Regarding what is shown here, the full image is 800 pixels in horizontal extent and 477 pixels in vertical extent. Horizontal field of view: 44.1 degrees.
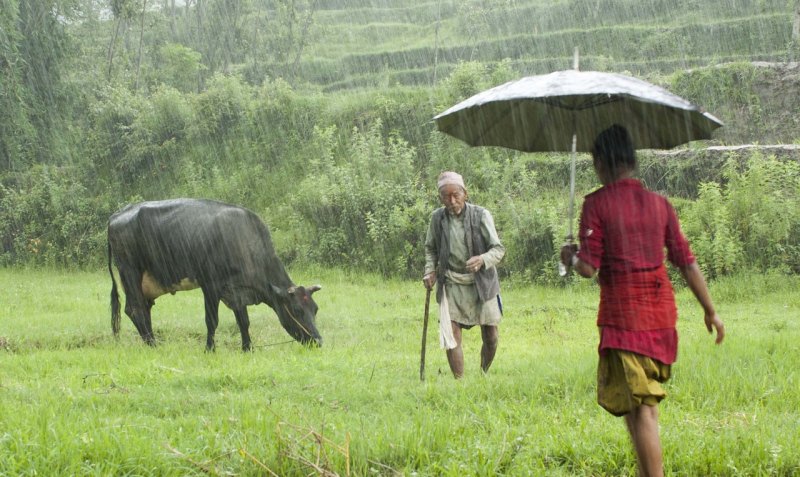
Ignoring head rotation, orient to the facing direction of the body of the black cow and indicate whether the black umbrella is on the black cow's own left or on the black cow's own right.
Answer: on the black cow's own right

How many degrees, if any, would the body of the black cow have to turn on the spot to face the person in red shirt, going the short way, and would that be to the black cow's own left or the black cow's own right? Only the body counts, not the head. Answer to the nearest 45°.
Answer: approximately 90° to the black cow's own right

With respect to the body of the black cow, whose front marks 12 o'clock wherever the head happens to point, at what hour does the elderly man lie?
The elderly man is roughly at 2 o'clock from the black cow.

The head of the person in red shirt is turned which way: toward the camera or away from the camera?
away from the camera

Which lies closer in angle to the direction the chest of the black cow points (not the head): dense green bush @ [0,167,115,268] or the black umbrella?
the black umbrella

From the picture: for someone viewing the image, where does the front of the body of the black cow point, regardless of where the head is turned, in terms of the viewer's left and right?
facing to the right of the viewer

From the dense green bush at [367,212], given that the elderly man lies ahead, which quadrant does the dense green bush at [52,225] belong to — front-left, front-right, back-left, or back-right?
back-right

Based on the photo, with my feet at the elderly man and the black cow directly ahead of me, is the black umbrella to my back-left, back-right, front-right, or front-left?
back-left

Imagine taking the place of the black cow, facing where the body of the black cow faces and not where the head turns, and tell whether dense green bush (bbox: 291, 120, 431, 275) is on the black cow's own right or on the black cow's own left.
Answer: on the black cow's own left
